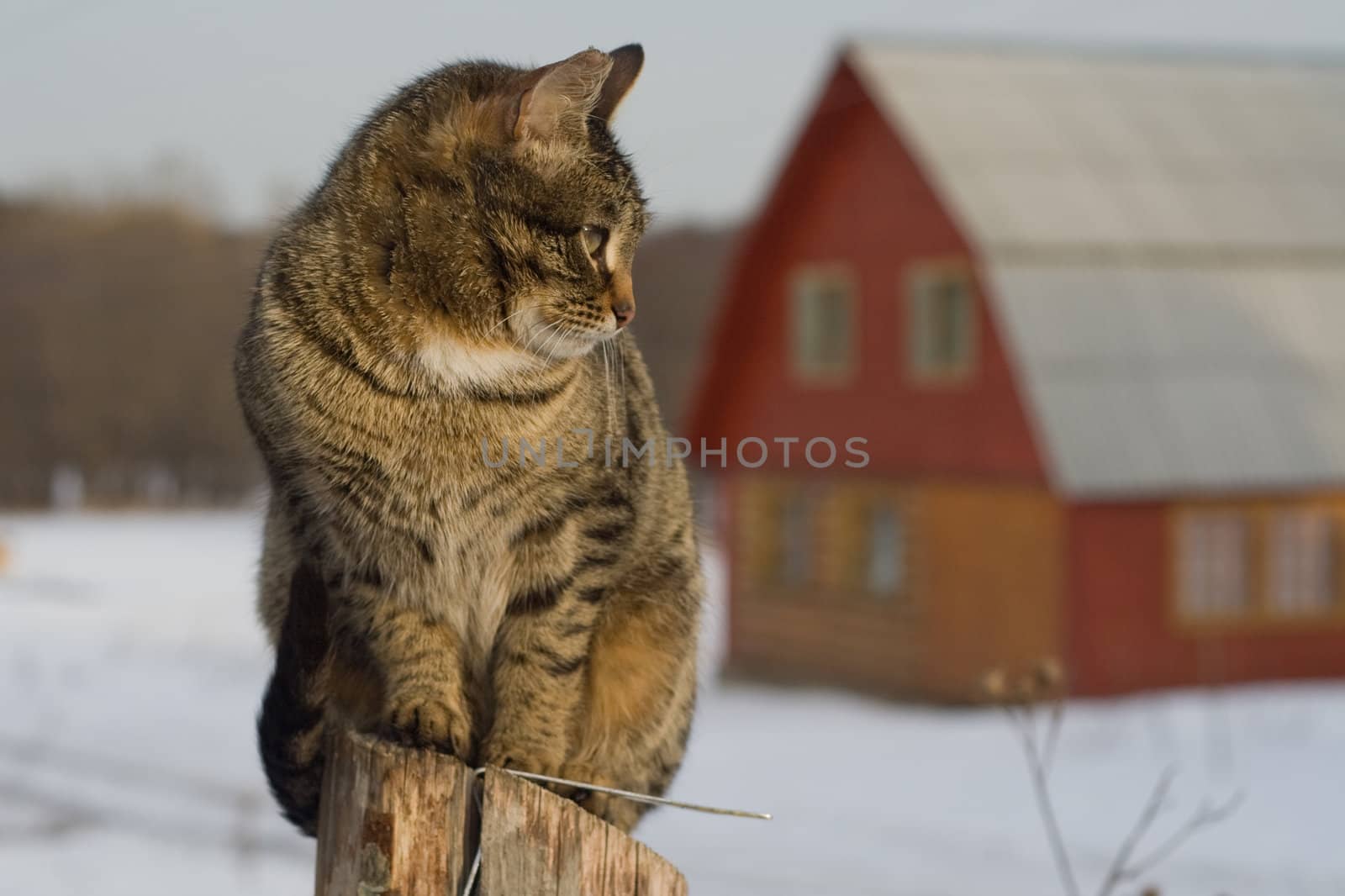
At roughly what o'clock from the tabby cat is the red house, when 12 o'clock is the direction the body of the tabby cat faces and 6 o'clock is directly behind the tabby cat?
The red house is roughly at 7 o'clock from the tabby cat.

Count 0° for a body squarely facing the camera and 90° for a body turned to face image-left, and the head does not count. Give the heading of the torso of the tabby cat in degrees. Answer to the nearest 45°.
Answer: approximately 0°
